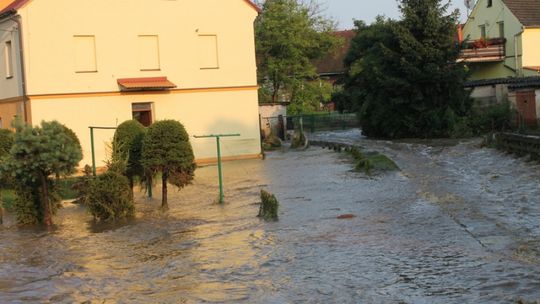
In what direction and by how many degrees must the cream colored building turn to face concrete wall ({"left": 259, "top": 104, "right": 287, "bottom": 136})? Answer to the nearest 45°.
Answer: approximately 135° to its left

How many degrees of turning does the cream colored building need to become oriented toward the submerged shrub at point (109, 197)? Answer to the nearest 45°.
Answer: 0° — it already faces it

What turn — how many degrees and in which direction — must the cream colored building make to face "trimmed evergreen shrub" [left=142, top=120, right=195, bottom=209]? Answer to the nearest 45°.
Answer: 0° — it already faces it

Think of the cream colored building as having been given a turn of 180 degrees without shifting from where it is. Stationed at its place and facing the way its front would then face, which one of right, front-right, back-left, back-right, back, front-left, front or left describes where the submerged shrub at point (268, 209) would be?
back

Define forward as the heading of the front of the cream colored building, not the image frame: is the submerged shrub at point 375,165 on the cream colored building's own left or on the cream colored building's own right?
on the cream colored building's own left

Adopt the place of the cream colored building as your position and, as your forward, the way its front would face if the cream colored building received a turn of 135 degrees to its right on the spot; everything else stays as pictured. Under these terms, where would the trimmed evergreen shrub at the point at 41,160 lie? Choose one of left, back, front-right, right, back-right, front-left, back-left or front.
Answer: back-left

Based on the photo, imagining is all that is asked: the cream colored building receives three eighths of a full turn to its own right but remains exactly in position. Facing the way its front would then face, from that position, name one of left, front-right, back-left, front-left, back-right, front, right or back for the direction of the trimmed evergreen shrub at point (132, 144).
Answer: back-left

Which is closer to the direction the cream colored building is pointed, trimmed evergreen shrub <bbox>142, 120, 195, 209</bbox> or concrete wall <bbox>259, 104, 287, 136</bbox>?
the trimmed evergreen shrub

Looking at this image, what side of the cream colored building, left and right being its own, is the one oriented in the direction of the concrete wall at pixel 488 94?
left

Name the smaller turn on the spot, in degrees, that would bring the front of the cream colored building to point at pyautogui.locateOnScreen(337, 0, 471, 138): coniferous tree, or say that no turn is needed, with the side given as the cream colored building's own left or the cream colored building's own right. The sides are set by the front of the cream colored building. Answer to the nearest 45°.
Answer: approximately 90° to the cream colored building's own left

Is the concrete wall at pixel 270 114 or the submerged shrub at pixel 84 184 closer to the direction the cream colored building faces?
the submerged shrub

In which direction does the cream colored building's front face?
toward the camera

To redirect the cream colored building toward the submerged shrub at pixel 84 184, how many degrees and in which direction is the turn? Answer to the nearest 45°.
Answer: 0° — it already faces it
